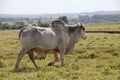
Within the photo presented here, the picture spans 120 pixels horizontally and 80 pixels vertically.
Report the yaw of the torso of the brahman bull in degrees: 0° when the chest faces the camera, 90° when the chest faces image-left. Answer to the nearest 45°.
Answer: approximately 270°
